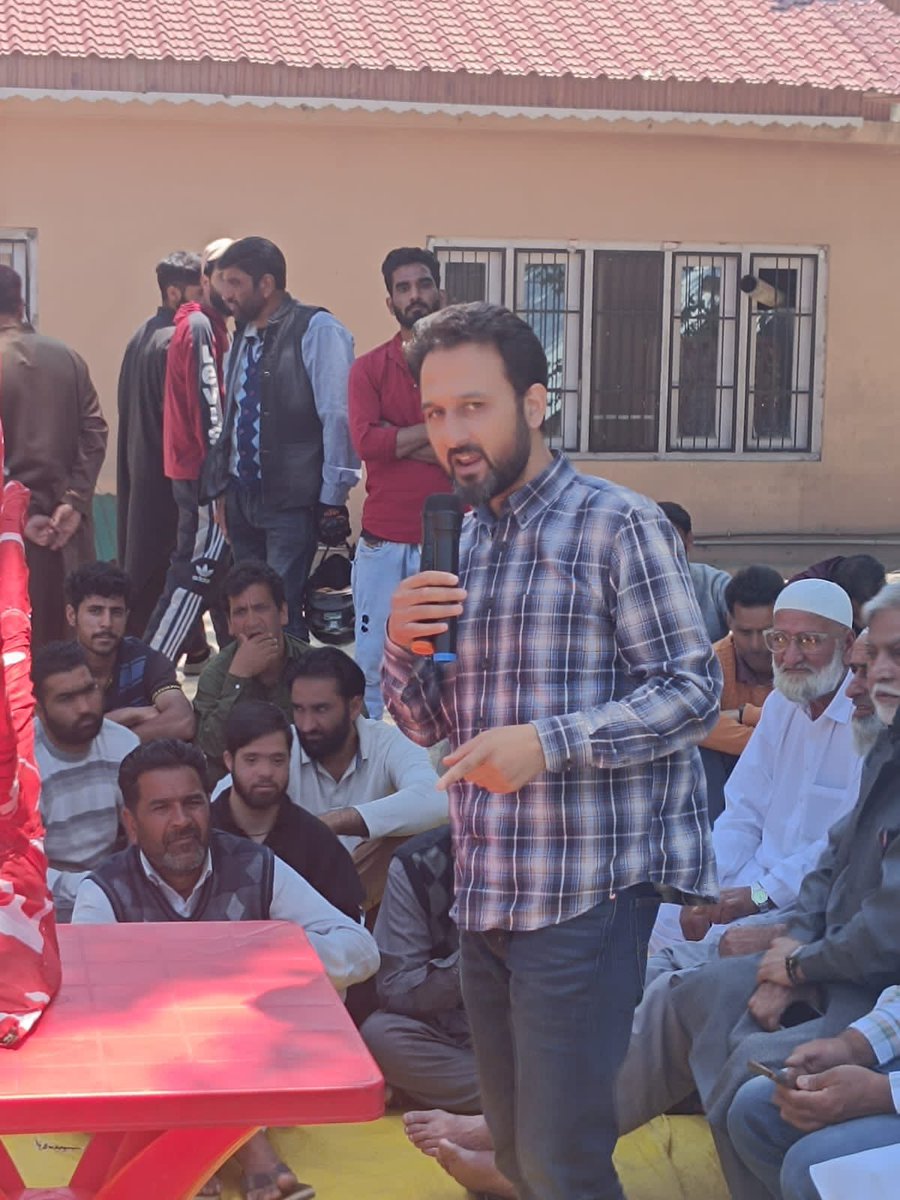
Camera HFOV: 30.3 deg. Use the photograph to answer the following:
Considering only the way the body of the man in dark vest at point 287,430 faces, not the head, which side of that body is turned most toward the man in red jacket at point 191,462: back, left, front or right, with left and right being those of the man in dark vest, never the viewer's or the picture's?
right

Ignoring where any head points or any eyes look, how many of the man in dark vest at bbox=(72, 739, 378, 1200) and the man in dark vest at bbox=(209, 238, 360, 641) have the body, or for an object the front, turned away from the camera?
0

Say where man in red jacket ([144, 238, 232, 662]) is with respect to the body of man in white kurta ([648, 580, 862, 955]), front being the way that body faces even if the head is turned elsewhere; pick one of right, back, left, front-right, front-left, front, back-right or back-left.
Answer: right

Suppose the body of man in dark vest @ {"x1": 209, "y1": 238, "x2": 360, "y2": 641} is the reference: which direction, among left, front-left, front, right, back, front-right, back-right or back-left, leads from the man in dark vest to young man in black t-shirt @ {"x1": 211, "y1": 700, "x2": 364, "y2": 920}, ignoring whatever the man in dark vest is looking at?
front-left

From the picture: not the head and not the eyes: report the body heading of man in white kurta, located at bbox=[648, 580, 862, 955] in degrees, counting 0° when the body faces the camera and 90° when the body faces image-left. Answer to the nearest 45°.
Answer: approximately 45°

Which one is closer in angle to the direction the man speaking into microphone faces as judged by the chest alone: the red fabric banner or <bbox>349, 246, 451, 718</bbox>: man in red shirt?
the red fabric banner

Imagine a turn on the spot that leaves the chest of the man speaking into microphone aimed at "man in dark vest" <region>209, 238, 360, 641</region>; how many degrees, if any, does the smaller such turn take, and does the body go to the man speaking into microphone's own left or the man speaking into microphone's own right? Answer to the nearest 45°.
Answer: approximately 135° to the man speaking into microphone's own right
